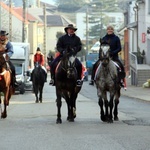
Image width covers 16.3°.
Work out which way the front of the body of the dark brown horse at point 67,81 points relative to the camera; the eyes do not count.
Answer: toward the camera

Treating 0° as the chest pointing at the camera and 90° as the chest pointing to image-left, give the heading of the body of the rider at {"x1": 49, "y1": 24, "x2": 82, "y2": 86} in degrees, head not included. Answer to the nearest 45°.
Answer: approximately 0°

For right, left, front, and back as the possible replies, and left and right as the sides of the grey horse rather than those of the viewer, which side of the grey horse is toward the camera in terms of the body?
front

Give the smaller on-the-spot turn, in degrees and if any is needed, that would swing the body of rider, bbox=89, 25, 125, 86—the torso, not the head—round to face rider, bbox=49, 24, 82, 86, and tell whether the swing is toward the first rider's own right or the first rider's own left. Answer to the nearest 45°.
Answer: approximately 90° to the first rider's own right

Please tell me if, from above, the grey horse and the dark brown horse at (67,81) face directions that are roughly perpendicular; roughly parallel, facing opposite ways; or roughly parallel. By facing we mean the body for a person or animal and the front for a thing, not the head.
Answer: roughly parallel

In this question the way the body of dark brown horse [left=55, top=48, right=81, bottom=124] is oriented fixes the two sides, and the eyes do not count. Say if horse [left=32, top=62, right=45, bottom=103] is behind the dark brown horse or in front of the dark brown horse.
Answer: behind
